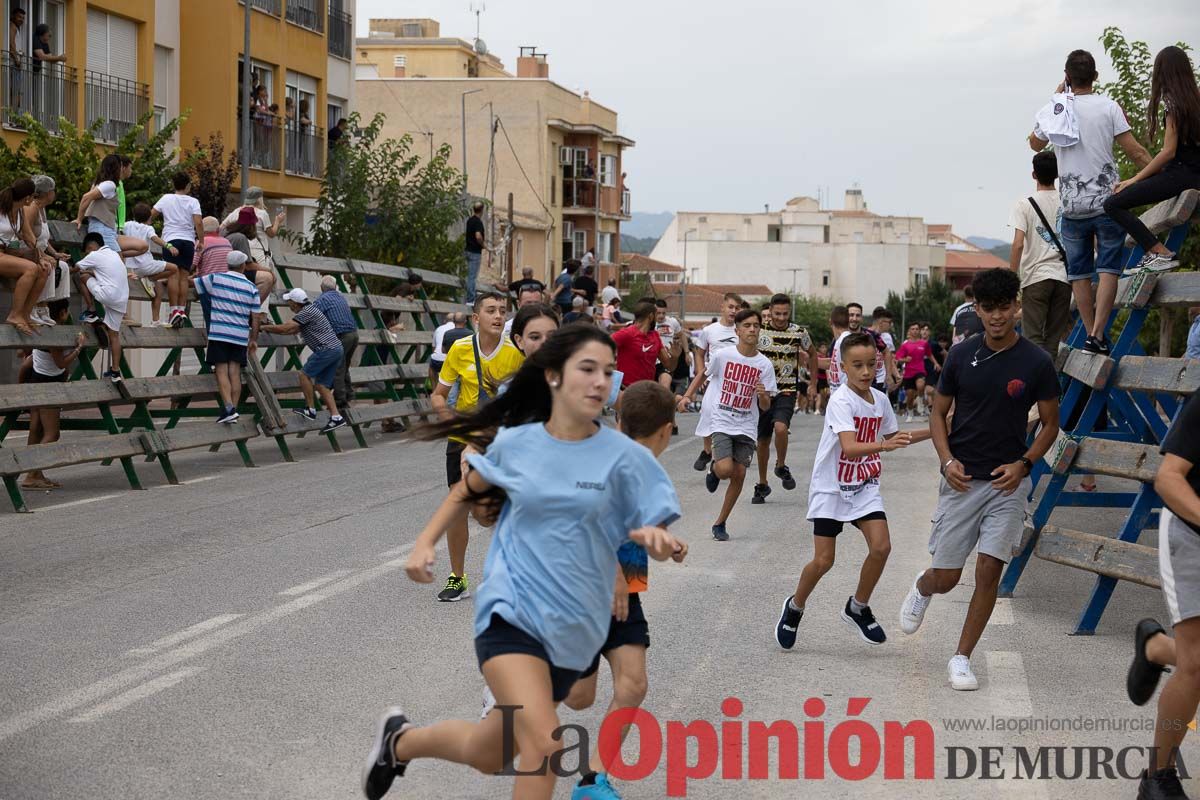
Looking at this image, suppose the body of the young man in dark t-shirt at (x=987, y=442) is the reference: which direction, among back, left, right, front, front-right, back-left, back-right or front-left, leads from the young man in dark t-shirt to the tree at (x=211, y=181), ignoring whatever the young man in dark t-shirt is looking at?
back-right

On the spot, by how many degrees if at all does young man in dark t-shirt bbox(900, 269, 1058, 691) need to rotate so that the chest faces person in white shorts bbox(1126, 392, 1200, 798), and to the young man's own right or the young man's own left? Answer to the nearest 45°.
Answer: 0° — they already face them

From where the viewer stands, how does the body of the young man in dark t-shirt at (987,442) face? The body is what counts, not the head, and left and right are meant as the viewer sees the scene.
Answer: facing the viewer

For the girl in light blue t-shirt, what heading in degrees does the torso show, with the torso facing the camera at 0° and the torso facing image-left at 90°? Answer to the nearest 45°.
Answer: approximately 315°

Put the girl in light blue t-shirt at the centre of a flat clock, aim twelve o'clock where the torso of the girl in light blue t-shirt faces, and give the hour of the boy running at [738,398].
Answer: The boy running is roughly at 8 o'clock from the girl in light blue t-shirt.

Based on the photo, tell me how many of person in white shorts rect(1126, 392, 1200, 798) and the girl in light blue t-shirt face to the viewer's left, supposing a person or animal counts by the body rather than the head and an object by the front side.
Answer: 0

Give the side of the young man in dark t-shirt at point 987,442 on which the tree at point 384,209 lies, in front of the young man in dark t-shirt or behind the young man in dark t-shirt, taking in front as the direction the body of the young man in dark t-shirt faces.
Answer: behind

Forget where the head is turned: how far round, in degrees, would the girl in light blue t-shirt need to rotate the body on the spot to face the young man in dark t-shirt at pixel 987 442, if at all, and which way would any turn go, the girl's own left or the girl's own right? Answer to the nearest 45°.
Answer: approximately 90° to the girl's own left
